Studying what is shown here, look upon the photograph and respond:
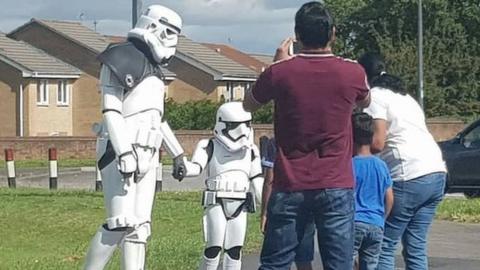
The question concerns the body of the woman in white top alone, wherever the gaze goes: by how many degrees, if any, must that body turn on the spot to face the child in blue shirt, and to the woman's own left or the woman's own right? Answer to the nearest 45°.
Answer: approximately 90° to the woman's own left

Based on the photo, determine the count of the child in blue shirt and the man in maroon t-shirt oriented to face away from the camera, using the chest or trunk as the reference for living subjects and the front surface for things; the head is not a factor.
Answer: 2

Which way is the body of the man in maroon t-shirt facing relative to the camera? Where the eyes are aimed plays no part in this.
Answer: away from the camera

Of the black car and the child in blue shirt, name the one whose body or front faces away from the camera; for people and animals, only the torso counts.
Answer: the child in blue shirt

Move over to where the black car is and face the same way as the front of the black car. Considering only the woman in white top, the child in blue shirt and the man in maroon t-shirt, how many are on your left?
3

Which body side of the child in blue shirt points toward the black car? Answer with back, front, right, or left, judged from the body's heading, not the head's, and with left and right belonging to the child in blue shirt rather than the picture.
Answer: front

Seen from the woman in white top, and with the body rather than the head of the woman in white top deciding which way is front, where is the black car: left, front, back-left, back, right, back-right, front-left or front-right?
front-right

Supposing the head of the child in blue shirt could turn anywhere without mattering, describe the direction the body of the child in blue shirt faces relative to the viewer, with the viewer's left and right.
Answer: facing away from the viewer

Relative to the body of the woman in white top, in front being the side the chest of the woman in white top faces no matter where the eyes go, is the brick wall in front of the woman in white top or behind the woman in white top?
in front

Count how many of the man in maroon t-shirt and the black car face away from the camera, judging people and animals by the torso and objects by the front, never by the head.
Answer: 1

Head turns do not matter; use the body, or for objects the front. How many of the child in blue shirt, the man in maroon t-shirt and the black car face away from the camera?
2

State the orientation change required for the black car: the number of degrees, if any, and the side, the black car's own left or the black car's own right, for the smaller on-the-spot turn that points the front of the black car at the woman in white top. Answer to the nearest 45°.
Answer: approximately 90° to the black car's own left

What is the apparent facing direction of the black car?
to the viewer's left

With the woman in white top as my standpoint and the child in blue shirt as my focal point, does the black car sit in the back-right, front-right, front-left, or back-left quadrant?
back-right

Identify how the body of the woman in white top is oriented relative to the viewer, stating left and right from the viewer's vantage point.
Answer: facing away from the viewer and to the left of the viewer

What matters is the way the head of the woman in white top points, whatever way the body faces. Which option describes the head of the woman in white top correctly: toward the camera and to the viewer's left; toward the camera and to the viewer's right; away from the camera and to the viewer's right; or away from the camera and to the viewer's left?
away from the camera and to the viewer's left
